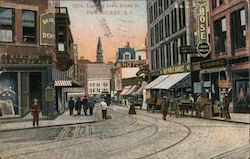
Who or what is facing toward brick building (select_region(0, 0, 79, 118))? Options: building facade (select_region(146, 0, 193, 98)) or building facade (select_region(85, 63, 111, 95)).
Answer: building facade (select_region(146, 0, 193, 98))

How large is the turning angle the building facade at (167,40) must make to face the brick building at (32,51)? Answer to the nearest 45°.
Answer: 0° — it already faces it

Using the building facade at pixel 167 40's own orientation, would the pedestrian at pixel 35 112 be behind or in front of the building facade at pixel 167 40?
in front

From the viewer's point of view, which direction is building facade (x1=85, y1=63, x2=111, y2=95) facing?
toward the camera

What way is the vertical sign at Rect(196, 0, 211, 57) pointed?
toward the camera

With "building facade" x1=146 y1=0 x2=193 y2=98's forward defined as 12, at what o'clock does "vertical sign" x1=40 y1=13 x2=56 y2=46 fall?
The vertical sign is roughly at 12 o'clock from the building facade.
